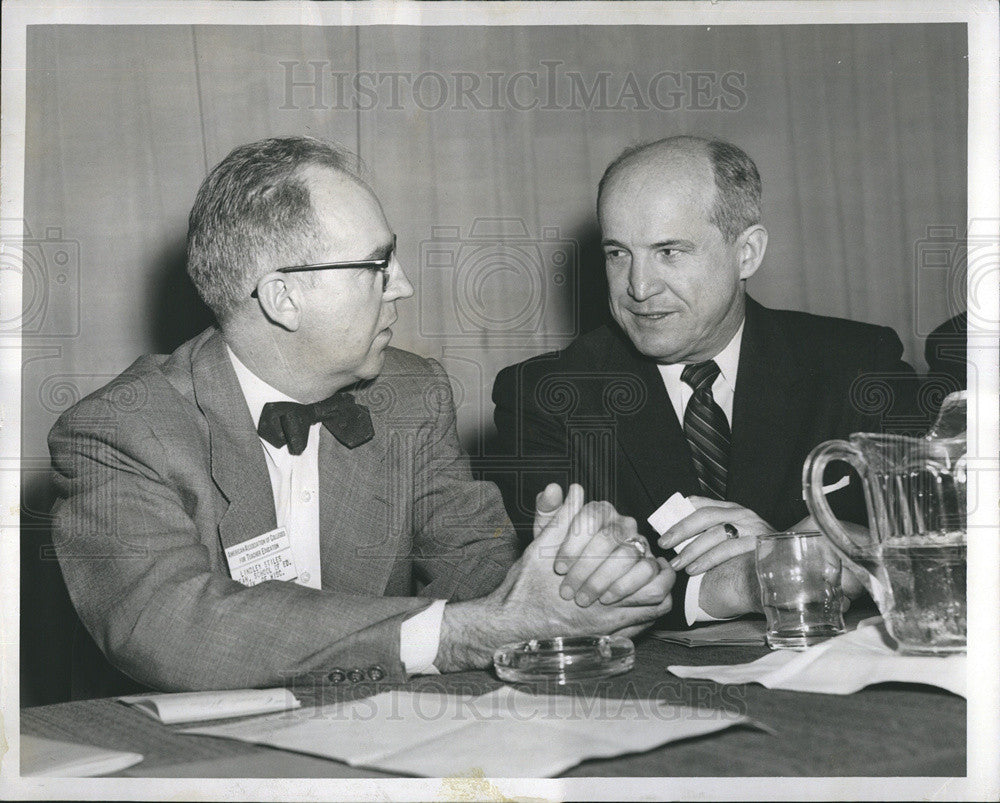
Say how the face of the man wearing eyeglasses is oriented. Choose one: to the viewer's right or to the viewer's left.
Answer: to the viewer's right

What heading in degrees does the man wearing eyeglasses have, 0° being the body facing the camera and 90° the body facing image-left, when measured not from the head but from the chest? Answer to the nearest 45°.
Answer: approximately 315°

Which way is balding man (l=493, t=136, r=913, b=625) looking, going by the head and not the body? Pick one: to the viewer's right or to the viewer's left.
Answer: to the viewer's left

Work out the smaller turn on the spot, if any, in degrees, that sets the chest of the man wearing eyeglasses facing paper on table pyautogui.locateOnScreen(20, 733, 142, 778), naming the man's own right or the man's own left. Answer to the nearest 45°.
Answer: approximately 45° to the man's own right

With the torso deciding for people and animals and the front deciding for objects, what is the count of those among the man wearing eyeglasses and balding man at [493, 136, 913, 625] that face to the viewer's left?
0

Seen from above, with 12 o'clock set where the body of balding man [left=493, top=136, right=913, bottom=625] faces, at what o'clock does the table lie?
The table is roughly at 12 o'clock from the balding man.

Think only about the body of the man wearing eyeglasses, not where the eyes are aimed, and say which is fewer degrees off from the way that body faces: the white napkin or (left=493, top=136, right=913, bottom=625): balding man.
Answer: the white napkin

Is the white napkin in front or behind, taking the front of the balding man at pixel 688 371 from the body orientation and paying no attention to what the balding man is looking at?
in front
